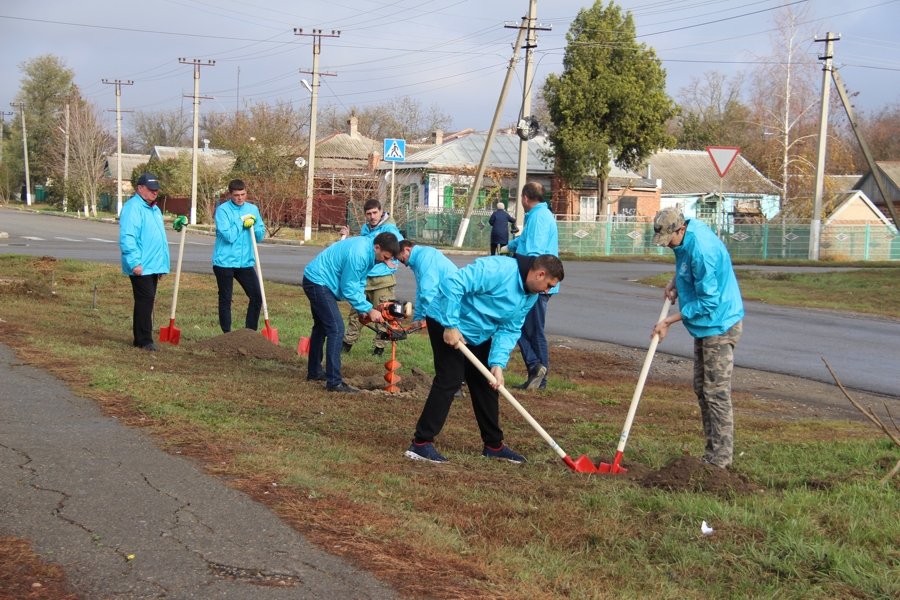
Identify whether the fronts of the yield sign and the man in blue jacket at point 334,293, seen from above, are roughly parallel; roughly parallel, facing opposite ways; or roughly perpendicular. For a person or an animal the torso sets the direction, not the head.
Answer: roughly perpendicular

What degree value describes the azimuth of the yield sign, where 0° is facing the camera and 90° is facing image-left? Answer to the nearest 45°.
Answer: approximately 0°

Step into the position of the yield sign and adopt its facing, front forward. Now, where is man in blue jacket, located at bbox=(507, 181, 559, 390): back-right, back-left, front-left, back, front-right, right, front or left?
front

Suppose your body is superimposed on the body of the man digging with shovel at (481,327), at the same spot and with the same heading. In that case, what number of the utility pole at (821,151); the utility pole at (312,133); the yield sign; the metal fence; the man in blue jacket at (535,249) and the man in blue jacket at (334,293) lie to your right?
0

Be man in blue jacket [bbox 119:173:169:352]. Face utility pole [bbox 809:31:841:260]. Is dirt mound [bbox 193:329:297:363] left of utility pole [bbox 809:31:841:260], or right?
right

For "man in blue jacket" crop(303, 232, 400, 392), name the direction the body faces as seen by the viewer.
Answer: to the viewer's right

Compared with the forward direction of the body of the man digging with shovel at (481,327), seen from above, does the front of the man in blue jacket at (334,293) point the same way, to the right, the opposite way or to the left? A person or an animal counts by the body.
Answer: the same way

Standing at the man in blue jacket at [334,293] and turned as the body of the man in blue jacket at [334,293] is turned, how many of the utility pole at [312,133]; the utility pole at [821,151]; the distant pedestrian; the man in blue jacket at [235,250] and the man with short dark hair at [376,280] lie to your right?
0

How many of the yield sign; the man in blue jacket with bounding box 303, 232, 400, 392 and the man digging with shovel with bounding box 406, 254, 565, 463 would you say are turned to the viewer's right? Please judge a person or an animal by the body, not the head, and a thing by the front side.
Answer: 2

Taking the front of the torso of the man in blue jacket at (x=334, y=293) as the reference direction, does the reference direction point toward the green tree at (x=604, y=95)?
no

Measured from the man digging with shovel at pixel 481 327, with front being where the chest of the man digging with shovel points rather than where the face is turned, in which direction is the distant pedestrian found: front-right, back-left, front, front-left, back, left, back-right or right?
left

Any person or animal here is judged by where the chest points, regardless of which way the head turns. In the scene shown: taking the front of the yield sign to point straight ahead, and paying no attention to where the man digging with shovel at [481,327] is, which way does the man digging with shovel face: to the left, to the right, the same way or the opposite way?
to the left

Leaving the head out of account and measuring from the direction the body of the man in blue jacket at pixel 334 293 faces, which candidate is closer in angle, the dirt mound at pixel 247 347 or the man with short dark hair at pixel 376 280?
the man with short dark hair

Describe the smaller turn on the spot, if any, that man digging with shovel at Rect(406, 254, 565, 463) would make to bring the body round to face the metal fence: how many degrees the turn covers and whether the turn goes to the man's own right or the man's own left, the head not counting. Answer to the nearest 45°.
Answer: approximately 90° to the man's own left

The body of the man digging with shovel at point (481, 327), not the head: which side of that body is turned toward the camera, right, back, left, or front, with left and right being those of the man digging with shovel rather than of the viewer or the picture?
right
